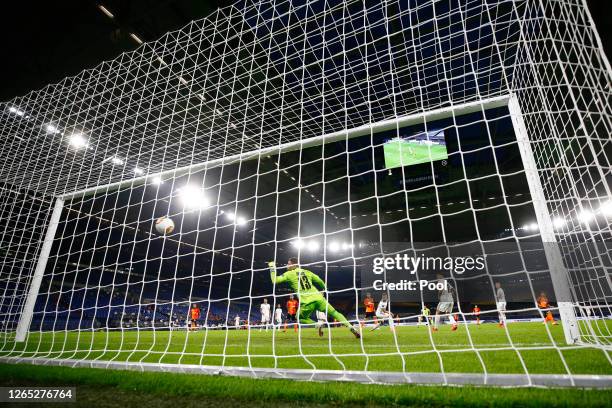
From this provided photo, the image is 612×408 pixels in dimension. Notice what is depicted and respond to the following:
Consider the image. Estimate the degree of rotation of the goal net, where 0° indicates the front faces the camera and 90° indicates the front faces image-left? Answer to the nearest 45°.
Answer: approximately 180°
